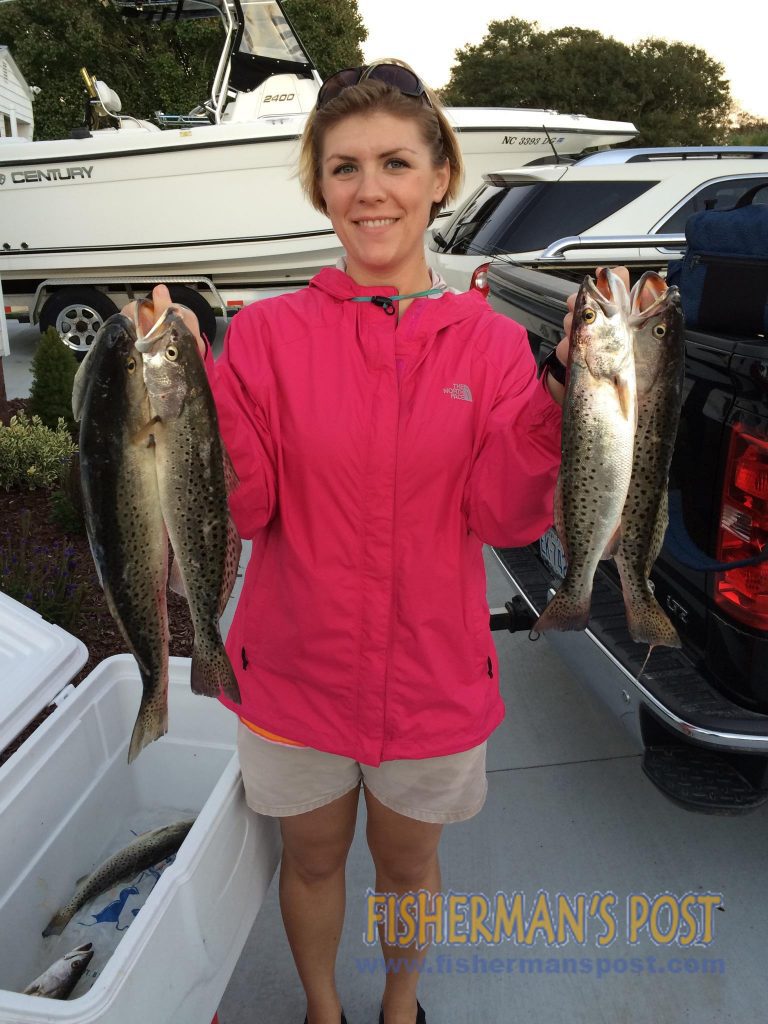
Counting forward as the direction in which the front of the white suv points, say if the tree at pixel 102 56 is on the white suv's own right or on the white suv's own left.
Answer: on the white suv's own left

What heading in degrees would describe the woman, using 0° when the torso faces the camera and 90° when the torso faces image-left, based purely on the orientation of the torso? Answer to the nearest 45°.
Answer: approximately 0°

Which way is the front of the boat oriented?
to the viewer's right

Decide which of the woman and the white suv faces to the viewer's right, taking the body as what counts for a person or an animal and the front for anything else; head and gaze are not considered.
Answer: the white suv

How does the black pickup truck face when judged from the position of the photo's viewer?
facing away from the viewer and to the right of the viewer

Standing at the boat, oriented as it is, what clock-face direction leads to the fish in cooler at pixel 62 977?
The fish in cooler is roughly at 3 o'clock from the boat.

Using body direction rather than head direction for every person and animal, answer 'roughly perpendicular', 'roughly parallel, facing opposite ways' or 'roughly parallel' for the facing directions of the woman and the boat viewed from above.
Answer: roughly perpendicular

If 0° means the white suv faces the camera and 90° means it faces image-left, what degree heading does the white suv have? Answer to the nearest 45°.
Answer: approximately 270°
